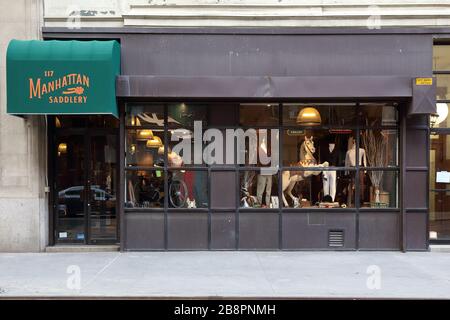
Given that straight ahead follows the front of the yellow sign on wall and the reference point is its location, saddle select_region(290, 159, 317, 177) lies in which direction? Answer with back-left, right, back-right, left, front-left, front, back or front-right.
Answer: right

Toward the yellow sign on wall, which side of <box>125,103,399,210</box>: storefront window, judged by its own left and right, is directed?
left

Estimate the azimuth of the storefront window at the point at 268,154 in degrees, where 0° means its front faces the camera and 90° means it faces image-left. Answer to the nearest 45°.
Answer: approximately 0°

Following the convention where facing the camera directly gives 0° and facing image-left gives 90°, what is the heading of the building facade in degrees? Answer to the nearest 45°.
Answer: approximately 0°

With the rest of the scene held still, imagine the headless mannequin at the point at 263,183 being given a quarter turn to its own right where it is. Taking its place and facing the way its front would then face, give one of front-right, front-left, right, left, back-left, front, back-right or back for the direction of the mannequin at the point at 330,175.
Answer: back

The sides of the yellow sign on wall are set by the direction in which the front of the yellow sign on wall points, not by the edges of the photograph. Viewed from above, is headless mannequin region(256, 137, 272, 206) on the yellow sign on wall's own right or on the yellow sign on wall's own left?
on the yellow sign on wall's own right

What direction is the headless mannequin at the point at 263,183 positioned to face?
toward the camera

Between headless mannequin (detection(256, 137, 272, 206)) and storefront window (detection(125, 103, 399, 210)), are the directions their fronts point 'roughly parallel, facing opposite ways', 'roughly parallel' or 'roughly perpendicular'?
roughly parallel

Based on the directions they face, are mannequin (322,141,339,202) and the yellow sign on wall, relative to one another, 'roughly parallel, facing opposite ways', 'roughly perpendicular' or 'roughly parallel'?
roughly parallel

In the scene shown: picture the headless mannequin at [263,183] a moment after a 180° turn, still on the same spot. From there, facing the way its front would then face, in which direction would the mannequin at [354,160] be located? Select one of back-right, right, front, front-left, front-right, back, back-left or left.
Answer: right
